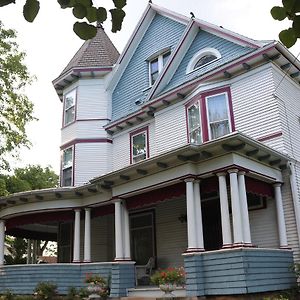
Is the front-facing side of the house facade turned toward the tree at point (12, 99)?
no

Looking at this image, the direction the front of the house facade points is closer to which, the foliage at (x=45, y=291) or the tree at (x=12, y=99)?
the foliage

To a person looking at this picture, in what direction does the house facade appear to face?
facing the viewer and to the left of the viewer

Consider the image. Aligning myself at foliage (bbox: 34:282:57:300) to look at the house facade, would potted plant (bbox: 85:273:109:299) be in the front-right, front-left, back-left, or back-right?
front-right

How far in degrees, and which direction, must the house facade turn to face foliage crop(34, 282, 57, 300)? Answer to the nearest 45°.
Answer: approximately 45° to its right
